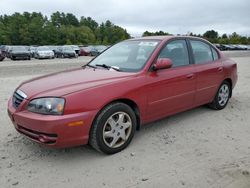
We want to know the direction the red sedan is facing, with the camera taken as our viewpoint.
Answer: facing the viewer and to the left of the viewer

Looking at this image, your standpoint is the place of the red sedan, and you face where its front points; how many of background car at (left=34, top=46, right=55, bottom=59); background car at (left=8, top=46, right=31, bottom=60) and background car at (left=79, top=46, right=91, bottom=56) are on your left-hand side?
0

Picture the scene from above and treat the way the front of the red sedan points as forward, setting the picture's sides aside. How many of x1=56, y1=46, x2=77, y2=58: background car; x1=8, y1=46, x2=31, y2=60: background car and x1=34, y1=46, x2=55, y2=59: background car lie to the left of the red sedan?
0

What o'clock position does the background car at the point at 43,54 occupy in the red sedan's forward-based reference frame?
The background car is roughly at 4 o'clock from the red sedan.

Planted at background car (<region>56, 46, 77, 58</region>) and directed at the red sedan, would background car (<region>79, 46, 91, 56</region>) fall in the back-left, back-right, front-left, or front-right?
back-left

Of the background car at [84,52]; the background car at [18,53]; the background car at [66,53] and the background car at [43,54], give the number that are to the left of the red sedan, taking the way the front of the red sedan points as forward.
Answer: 0

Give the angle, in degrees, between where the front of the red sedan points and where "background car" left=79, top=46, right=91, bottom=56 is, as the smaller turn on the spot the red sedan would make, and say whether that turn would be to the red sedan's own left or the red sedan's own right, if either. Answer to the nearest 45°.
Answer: approximately 135° to the red sedan's own right

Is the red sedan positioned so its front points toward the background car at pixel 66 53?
no

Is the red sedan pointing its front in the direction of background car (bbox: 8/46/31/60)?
no
